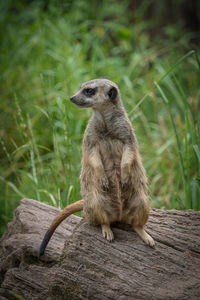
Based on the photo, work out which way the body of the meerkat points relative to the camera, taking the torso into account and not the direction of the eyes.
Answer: toward the camera
